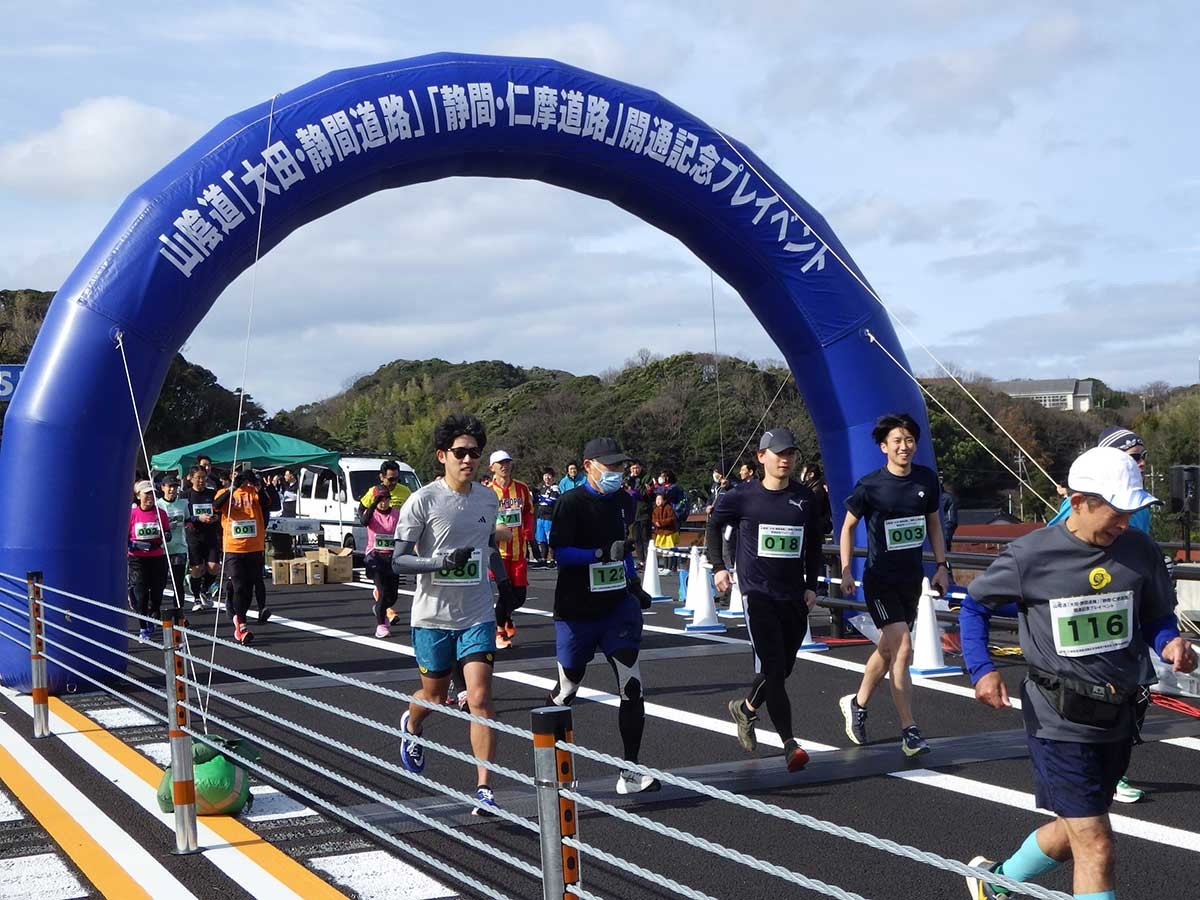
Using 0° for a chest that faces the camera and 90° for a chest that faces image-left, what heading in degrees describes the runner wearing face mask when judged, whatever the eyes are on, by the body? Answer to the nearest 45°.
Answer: approximately 315°

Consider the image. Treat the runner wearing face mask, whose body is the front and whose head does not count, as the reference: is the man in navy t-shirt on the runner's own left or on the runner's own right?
on the runner's own left

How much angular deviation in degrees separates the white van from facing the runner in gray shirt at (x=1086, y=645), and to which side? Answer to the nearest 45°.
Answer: approximately 45° to its right

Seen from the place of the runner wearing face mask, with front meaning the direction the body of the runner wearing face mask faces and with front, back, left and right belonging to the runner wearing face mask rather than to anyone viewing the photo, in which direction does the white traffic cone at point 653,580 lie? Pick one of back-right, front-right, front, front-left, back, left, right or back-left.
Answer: back-left

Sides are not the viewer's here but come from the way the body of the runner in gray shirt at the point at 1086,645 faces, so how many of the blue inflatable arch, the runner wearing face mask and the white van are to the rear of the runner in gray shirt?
3

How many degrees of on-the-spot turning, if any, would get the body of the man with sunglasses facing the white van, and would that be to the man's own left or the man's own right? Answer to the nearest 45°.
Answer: approximately 135° to the man's own left

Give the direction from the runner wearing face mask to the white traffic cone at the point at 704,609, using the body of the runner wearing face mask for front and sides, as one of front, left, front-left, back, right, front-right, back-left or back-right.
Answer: back-left

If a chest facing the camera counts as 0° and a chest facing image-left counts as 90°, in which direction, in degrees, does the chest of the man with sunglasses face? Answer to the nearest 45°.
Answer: approximately 315°

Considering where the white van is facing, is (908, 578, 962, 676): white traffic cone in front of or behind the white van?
in front

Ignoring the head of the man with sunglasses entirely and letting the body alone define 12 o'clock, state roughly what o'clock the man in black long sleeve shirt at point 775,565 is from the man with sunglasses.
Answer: The man in black long sleeve shirt is roughly at 10 o'clock from the man with sunglasses.

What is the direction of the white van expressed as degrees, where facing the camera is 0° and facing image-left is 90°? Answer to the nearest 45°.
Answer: approximately 315°
